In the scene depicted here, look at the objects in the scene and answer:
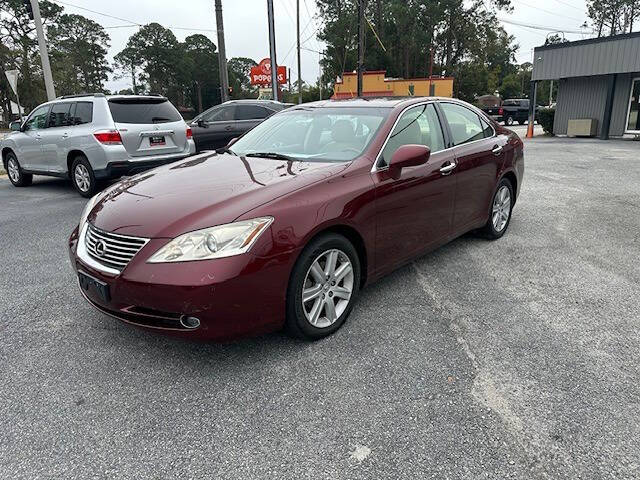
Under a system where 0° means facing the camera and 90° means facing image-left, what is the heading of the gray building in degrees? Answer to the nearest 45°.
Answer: approximately 45°

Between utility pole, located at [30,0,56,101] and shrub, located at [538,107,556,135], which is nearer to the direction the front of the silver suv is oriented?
the utility pole

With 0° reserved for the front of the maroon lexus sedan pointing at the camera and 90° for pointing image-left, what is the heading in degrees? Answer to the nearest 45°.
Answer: approximately 45°

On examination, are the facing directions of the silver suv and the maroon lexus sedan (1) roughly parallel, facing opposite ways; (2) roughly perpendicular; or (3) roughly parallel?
roughly perpendicular

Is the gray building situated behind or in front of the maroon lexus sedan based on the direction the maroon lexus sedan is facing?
behind

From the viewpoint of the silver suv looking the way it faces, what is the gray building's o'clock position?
The gray building is roughly at 4 o'clock from the silver suv.

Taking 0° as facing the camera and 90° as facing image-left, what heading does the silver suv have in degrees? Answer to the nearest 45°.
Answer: approximately 135°

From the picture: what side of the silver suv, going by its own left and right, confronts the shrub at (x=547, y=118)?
right

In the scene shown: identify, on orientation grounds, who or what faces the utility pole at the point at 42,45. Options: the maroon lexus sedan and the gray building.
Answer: the gray building
